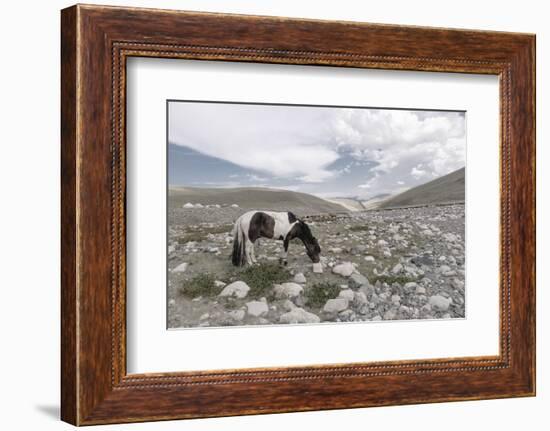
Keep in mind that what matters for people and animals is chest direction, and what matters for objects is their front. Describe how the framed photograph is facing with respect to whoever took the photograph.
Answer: facing the viewer and to the right of the viewer
